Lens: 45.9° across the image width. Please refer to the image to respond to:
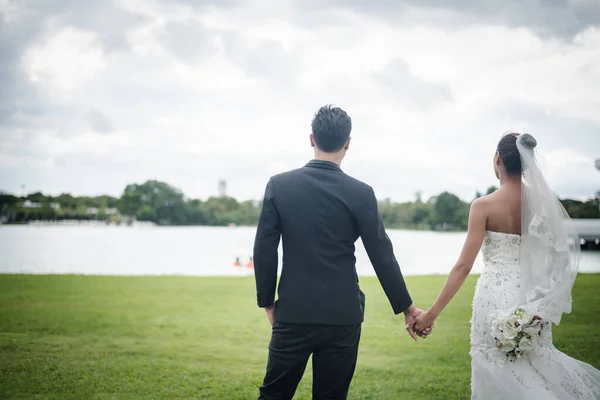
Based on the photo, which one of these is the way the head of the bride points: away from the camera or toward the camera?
away from the camera

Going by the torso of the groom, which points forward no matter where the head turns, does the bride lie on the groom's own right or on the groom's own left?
on the groom's own right

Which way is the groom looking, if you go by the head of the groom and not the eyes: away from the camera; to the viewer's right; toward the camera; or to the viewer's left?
away from the camera

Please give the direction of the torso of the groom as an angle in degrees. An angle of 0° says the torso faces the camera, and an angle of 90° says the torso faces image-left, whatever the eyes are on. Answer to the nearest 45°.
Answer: approximately 180°
